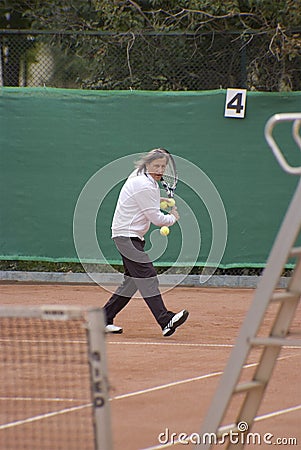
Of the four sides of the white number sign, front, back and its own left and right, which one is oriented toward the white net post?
front

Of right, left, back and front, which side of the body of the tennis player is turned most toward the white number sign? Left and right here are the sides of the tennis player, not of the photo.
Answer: left

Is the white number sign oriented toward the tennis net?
yes

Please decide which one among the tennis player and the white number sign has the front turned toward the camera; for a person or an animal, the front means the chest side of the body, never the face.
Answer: the white number sign

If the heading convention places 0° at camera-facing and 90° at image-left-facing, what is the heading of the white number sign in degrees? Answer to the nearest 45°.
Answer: approximately 0°

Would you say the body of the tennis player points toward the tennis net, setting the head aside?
no

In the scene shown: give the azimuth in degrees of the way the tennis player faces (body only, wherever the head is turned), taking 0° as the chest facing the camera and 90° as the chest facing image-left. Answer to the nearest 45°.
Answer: approximately 270°

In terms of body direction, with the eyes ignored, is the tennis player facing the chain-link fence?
no

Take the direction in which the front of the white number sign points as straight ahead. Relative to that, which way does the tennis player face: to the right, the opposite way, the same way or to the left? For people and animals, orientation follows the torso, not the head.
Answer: to the left

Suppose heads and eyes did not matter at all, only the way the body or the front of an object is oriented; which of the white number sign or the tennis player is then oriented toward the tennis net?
the white number sign

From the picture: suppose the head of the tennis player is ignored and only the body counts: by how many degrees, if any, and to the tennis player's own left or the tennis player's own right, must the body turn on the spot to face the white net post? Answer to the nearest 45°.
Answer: approximately 90° to the tennis player's own right
